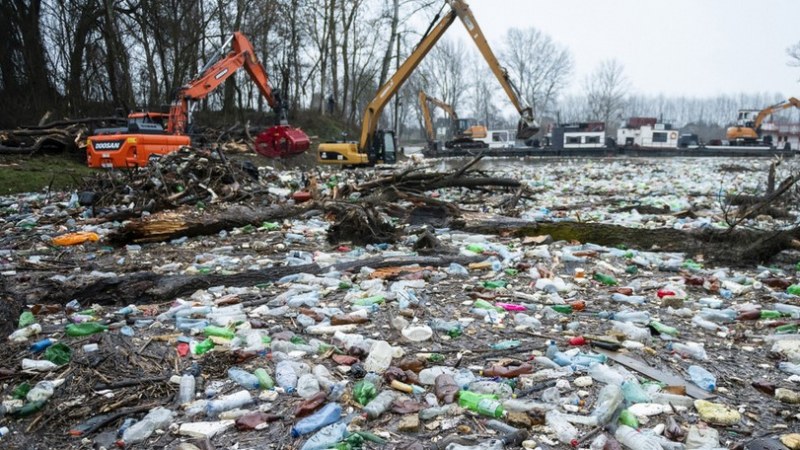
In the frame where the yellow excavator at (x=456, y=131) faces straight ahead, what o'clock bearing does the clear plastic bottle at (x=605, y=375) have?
The clear plastic bottle is roughly at 9 o'clock from the yellow excavator.

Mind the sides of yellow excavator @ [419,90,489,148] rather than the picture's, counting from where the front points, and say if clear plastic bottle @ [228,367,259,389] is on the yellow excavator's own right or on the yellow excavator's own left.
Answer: on the yellow excavator's own left

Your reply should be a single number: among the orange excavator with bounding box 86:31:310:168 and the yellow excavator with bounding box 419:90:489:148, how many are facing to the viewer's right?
1

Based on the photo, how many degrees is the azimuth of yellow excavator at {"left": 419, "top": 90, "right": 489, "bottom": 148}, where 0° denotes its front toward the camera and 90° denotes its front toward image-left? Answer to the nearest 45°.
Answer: approximately 90°

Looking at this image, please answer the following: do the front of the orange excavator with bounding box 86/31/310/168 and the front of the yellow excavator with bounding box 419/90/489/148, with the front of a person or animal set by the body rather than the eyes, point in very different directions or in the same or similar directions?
very different directions

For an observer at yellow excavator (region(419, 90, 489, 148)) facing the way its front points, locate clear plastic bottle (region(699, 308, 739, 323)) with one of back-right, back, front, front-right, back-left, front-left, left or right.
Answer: left

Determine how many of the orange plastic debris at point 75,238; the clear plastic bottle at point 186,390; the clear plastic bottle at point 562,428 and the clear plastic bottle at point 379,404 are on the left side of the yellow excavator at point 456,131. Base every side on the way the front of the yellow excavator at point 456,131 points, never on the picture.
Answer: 4

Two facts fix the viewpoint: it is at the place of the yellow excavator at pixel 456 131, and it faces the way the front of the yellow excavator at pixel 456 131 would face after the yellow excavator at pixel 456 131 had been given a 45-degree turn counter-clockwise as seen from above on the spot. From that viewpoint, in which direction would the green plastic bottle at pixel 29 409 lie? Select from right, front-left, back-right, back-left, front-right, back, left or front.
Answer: front-left

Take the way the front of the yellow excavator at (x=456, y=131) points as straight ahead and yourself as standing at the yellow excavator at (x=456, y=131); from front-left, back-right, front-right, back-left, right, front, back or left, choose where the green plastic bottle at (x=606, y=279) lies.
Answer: left

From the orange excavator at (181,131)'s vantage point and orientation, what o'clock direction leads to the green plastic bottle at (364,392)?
The green plastic bottle is roughly at 3 o'clock from the orange excavator.

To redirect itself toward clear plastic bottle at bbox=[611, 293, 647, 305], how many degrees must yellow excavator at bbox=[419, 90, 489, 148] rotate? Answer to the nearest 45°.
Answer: approximately 90° to its left

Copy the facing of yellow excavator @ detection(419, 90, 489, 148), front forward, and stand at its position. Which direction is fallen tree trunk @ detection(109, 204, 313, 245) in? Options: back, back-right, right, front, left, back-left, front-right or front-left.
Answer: left

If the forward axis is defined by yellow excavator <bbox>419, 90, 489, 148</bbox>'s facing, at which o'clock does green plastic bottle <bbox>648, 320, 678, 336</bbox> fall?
The green plastic bottle is roughly at 9 o'clock from the yellow excavator.

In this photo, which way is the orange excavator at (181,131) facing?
to the viewer's right

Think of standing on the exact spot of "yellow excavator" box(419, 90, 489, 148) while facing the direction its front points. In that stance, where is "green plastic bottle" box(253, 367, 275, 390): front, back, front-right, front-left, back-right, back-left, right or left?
left

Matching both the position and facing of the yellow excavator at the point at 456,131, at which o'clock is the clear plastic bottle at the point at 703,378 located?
The clear plastic bottle is roughly at 9 o'clock from the yellow excavator.

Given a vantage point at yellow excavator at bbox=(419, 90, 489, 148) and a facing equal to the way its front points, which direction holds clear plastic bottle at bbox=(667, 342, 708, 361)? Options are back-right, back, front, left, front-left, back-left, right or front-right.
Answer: left
